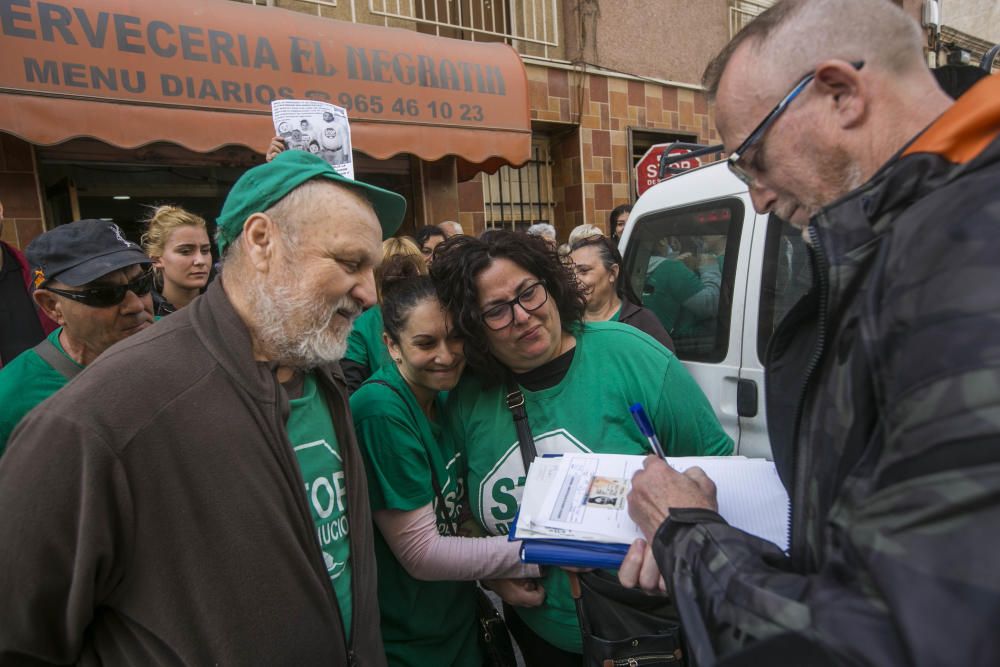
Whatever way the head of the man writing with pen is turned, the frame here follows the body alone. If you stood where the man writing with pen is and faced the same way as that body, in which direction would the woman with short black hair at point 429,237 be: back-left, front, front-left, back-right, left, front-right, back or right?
front-right

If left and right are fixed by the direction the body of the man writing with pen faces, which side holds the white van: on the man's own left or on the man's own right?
on the man's own right

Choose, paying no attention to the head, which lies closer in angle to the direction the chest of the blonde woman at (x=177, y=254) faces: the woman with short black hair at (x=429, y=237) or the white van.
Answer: the white van

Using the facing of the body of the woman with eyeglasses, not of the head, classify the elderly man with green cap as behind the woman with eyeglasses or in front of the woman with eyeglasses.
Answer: in front

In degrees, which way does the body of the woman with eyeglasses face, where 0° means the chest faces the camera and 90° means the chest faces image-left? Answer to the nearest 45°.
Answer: approximately 0°

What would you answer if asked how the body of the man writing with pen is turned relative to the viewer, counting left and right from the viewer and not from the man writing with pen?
facing to the left of the viewer

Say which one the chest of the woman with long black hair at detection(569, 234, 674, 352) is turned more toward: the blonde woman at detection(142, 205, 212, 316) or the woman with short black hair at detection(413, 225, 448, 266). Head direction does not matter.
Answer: the blonde woman

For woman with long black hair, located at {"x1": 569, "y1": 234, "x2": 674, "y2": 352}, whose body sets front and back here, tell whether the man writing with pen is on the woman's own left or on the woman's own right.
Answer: on the woman's own left

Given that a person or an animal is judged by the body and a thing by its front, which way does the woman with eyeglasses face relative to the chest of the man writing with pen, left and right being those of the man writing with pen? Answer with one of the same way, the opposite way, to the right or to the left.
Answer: to the left

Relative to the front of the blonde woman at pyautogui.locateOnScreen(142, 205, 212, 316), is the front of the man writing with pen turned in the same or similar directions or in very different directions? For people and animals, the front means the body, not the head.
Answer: very different directions

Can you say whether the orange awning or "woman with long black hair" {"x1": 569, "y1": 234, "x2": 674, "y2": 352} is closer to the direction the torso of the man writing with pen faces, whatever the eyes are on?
the orange awning
